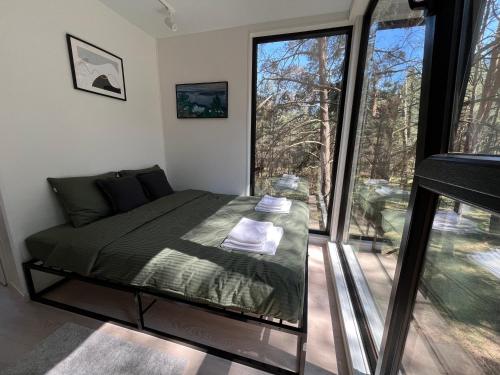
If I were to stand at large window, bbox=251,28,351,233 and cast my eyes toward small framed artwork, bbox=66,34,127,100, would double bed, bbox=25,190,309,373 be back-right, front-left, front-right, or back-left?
front-left

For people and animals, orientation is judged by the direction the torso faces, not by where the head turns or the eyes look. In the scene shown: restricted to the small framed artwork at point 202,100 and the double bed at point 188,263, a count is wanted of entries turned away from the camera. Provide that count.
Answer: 0

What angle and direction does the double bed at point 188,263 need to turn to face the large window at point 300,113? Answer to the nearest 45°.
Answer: approximately 90° to its left

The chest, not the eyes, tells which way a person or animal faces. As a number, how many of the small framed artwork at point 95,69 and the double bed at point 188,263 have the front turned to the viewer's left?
0

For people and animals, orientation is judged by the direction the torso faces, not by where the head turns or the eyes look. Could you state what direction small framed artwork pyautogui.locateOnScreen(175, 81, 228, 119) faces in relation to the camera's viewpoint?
facing the viewer and to the left of the viewer

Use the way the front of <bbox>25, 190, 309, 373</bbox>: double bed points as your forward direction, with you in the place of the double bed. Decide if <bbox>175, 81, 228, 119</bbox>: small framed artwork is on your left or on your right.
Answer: on your left

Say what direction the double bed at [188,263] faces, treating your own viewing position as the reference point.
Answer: facing the viewer and to the right of the viewer

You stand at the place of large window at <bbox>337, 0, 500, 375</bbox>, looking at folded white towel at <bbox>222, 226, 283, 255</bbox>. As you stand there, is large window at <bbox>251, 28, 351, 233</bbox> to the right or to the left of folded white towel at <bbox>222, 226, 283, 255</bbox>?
right

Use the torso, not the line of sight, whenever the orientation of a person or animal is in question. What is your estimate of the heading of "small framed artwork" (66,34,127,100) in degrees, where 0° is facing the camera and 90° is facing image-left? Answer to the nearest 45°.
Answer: approximately 315°

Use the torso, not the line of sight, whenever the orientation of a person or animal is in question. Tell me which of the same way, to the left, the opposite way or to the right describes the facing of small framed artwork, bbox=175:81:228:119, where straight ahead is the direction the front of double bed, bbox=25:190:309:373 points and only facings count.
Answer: to the right

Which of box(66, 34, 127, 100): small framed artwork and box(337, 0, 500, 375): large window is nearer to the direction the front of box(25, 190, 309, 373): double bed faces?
the large window
